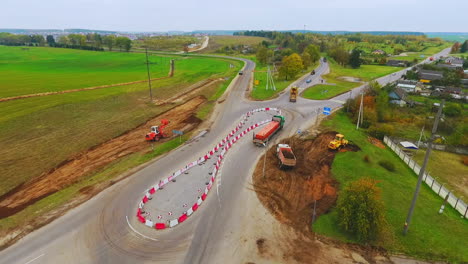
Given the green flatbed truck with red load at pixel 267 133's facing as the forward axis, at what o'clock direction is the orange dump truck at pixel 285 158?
The orange dump truck is roughly at 4 o'clock from the green flatbed truck with red load.

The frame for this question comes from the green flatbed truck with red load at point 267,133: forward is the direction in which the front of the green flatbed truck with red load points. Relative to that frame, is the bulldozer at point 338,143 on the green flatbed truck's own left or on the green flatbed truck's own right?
on the green flatbed truck's own right

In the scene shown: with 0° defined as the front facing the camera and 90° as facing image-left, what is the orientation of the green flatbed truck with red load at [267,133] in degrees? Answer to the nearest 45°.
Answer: approximately 225°

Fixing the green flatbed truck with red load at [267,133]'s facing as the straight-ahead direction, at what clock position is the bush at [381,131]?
The bush is roughly at 1 o'clock from the green flatbed truck with red load.

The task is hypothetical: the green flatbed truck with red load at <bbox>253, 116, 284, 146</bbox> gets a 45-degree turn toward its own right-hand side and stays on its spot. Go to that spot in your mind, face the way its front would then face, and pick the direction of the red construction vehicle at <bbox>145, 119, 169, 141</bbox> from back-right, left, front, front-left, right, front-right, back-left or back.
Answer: back

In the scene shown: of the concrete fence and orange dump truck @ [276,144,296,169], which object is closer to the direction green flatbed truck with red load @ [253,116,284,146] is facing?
the concrete fence

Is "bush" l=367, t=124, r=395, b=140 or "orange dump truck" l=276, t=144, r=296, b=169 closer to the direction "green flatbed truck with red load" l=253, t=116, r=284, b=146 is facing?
the bush

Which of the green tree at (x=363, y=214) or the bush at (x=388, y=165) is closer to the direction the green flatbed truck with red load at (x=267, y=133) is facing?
the bush

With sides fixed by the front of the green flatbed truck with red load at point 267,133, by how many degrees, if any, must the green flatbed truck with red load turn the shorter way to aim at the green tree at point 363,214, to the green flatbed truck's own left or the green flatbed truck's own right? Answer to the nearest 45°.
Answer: approximately 90° to the green flatbed truck's own right
